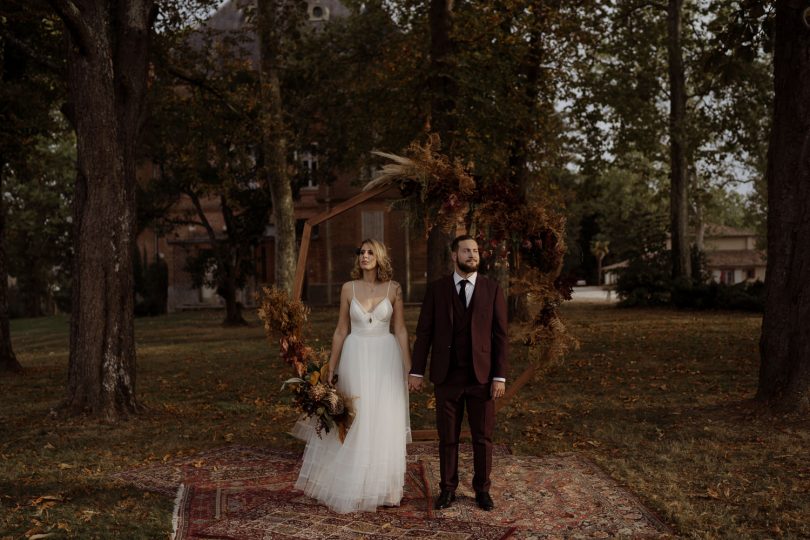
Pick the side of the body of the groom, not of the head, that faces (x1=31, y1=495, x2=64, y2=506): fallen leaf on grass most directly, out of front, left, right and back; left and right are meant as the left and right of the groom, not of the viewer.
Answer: right

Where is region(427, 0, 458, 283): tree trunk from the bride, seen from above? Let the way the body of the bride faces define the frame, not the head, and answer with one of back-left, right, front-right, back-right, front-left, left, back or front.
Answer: back

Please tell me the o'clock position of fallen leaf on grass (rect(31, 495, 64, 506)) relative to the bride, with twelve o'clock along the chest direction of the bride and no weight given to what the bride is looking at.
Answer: The fallen leaf on grass is roughly at 3 o'clock from the bride.

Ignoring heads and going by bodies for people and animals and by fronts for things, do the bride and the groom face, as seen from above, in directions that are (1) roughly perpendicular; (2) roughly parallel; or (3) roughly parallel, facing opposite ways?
roughly parallel

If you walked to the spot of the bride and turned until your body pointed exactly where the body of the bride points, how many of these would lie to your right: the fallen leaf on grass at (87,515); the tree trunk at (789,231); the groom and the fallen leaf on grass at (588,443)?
1

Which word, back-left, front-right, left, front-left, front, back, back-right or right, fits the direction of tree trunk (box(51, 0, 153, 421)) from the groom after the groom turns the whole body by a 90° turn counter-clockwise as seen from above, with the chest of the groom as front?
back-left

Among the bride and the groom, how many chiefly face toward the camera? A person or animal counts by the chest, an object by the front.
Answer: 2

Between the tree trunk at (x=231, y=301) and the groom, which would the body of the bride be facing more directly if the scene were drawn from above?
the groom

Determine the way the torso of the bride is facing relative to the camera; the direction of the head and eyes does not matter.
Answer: toward the camera

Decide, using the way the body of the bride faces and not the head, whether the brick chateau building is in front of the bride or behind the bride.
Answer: behind
